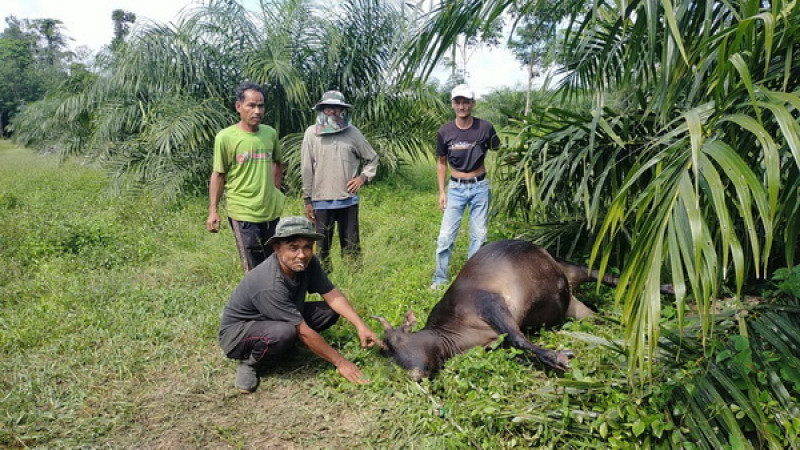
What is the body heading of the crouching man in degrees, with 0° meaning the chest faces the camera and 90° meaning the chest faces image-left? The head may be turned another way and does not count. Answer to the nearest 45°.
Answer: approximately 315°

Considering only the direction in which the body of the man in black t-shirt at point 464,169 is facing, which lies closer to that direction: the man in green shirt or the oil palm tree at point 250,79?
the man in green shirt

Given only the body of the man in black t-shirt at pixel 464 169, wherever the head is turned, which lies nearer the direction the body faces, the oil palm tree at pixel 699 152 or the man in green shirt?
the oil palm tree

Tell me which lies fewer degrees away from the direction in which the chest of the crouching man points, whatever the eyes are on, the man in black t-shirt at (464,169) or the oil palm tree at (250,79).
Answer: the man in black t-shirt

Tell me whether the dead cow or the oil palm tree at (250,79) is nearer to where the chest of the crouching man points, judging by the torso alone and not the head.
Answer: the dead cow

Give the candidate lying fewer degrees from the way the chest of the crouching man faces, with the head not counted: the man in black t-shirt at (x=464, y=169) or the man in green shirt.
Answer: the man in black t-shirt

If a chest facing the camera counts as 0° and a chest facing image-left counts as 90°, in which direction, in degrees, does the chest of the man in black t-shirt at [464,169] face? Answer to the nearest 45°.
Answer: approximately 0°

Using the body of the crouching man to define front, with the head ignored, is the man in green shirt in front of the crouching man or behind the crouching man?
behind

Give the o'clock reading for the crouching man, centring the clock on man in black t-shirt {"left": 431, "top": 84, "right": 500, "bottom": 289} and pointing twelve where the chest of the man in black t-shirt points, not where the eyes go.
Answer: The crouching man is roughly at 1 o'clock from the man in black t-shirt.

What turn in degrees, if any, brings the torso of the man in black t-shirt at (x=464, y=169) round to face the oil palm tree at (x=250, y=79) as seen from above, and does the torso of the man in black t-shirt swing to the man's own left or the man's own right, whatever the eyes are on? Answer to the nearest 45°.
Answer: approximately 135° to the man's own right

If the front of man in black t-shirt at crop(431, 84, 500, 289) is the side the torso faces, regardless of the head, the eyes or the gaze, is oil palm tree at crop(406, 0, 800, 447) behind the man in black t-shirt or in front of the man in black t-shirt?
in front
